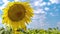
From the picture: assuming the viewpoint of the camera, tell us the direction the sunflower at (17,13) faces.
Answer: facing the viewer
